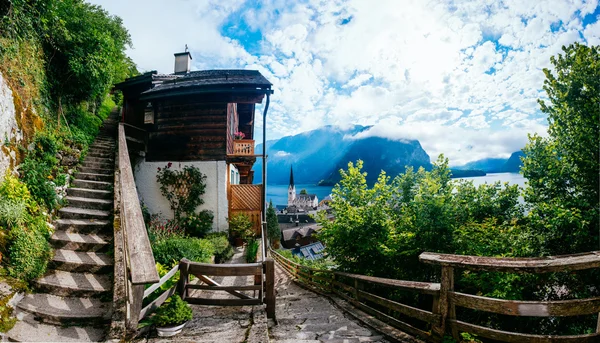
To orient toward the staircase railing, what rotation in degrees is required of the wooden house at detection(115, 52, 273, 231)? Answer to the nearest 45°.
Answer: approximately 90° to its right

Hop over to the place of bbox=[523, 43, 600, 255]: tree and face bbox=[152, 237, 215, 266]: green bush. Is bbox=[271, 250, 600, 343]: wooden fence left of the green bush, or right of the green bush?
left

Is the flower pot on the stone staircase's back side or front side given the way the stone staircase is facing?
on the front side

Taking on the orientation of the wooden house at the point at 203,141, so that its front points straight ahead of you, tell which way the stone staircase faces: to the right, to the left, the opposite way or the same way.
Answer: to the right

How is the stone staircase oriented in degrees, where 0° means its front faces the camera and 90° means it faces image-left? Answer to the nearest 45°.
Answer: approximately 0°

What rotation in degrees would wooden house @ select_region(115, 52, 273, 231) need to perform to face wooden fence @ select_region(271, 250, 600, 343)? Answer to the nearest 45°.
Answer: approximately 90° to its right

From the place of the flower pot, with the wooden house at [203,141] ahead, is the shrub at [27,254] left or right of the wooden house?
left

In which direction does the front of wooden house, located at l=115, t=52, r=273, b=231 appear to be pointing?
to the viewer's right

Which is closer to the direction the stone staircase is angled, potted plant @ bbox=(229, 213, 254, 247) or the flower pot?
the flower pot

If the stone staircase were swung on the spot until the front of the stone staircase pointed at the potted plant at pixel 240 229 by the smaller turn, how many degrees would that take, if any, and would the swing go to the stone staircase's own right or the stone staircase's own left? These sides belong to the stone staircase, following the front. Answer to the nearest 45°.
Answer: approximately 135° to the stone staircase's own left

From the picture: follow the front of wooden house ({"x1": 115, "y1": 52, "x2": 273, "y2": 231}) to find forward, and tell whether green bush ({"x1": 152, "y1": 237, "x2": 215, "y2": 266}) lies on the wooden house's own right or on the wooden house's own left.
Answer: on the wooden house's own right

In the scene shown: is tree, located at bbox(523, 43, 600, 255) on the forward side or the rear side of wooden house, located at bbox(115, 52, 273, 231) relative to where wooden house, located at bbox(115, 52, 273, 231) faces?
on the forward side

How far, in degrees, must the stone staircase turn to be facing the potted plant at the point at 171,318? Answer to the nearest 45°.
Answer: approximately 45° to its left

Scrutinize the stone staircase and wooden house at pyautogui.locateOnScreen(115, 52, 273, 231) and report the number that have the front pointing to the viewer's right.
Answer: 1
